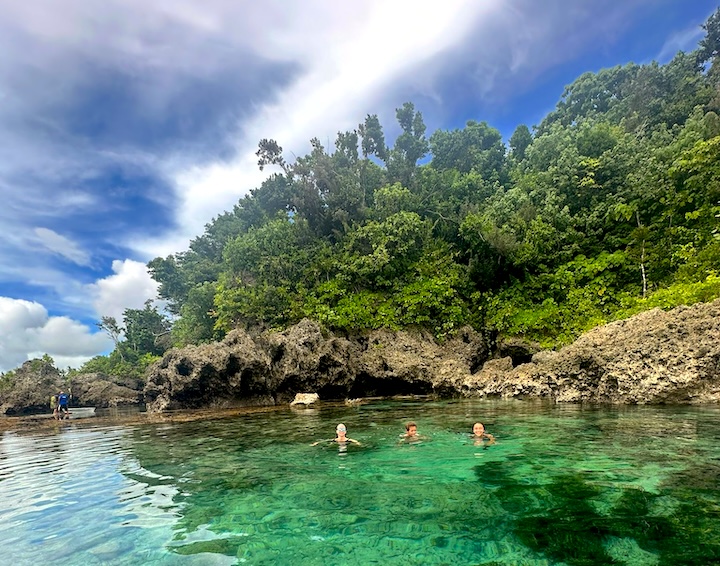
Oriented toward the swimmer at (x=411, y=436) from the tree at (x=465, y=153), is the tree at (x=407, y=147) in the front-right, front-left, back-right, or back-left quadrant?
front-right

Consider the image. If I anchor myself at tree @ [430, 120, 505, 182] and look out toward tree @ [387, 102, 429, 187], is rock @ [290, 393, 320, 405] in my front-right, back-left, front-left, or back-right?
front-left

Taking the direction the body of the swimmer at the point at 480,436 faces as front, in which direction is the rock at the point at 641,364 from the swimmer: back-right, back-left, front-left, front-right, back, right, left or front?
back-left

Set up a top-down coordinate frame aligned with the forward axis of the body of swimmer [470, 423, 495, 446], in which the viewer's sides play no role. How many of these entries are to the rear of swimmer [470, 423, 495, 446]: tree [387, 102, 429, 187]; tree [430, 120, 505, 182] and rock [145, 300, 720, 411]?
3

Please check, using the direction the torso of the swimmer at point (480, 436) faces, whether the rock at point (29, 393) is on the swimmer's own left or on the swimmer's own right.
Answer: on the swimmer's own right

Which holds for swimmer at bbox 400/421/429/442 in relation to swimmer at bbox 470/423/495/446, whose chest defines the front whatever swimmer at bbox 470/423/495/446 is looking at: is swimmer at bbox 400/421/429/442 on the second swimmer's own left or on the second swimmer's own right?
on the second swimmer's own right

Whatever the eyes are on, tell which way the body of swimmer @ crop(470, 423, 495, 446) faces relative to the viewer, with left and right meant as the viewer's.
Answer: facing the viewer

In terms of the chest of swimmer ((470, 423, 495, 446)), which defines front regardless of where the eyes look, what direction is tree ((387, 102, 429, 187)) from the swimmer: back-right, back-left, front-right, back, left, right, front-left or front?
back

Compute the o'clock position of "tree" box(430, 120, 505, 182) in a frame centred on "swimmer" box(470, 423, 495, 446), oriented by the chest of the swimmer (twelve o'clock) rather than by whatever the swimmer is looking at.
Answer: The tree is roughly at 6 o'clock from the swimmer.

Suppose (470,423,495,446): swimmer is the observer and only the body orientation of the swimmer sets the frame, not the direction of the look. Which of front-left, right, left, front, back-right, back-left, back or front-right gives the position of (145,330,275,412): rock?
back-right
